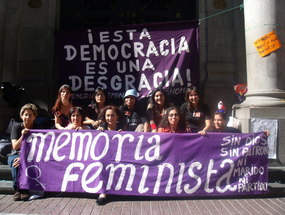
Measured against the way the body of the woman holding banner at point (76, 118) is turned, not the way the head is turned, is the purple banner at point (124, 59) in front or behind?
behind

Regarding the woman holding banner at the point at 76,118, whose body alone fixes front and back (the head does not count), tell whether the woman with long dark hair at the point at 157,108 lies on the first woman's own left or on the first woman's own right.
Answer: on the first woman's own left

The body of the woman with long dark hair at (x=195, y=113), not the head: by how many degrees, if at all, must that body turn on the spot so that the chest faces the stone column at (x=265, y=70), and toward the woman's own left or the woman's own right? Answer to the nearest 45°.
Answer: approximately 135° to the woman's own left

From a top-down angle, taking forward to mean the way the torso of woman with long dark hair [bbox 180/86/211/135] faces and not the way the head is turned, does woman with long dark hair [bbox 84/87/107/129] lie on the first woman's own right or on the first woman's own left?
on the first woman's own right

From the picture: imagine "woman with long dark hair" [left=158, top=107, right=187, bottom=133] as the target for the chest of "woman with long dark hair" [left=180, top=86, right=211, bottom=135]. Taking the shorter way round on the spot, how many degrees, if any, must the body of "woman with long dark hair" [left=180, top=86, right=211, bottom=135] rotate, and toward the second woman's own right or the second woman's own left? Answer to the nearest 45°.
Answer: approximately 45° to the second woman's own right

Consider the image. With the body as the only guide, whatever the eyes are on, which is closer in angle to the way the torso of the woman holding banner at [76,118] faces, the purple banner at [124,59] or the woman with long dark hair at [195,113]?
the woman with long dark hair

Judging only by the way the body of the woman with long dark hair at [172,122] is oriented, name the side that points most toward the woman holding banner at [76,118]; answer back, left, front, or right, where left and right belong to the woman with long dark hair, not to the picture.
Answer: right
